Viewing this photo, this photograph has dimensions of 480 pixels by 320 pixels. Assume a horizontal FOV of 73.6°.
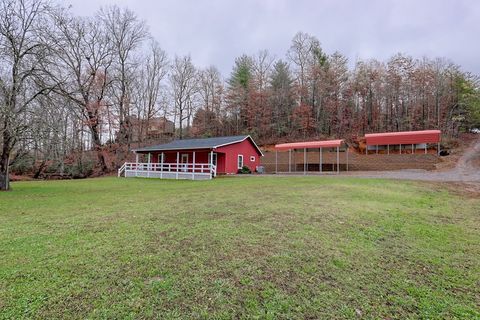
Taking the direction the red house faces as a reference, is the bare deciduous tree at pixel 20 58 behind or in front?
in front

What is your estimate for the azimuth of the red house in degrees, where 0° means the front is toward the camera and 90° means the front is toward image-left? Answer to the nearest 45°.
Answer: approximately 45°

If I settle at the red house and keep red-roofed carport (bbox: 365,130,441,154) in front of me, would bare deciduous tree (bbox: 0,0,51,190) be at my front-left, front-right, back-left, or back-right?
back-right

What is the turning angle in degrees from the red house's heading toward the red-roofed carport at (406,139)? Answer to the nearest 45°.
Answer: approximately 135° to its left

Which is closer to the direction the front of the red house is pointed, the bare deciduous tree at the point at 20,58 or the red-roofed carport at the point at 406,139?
the bare deciduous tree
